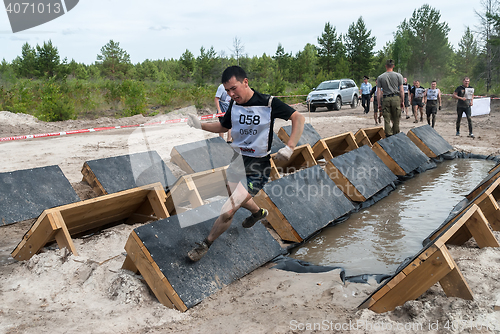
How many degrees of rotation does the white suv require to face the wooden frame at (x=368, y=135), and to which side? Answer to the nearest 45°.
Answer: approximately 45° to its left

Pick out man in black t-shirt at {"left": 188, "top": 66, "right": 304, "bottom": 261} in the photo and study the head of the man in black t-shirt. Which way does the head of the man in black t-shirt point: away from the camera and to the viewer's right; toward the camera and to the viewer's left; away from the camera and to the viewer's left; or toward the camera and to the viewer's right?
toward the camera and to the viewer's left

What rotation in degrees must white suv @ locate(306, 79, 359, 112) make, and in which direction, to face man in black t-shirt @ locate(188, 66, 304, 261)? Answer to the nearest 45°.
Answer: approximately 45° to its left

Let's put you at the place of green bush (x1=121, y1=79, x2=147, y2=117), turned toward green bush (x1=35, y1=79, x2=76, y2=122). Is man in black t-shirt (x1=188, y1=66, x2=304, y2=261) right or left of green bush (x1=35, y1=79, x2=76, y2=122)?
left

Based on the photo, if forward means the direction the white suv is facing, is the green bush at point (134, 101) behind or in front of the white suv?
in front

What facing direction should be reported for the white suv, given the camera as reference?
facing the viewer and to the left of the viewer
